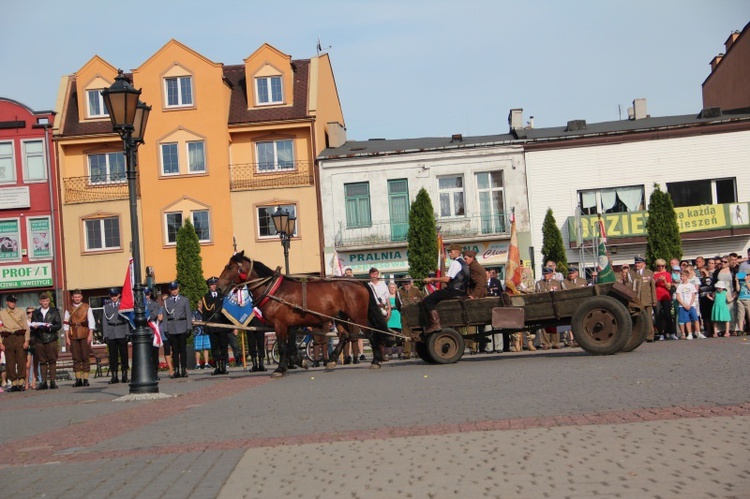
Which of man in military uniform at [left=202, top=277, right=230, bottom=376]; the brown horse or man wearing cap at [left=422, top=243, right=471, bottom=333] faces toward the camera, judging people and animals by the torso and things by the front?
the man in military uniform

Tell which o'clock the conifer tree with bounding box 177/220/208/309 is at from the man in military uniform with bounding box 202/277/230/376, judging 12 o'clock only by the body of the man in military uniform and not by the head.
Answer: The conifer tree is roughly at 6 o'clock from the man in military uniform.

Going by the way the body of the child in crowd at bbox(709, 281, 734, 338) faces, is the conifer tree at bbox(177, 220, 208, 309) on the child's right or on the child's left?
on the child's right

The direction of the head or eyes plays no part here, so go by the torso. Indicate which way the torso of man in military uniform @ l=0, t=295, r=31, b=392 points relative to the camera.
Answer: toward the camera

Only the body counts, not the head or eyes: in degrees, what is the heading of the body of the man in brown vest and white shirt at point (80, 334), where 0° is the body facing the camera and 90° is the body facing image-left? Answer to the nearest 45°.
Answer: approximately 0°

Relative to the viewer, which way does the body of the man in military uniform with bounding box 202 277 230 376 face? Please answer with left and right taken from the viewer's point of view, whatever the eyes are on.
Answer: facing the viewer

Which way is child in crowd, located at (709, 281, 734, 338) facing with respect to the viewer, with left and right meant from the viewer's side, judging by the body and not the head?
facing the viewer

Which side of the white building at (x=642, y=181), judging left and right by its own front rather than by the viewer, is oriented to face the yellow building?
right

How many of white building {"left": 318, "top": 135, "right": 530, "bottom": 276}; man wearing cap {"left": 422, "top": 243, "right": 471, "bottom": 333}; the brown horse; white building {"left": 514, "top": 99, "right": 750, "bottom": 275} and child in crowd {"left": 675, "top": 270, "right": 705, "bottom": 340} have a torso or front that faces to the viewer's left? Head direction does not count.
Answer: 2

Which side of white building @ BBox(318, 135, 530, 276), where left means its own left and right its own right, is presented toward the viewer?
front

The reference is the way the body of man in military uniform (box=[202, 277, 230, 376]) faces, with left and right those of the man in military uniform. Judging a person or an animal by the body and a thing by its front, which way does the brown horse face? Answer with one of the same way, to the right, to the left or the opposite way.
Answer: to the right

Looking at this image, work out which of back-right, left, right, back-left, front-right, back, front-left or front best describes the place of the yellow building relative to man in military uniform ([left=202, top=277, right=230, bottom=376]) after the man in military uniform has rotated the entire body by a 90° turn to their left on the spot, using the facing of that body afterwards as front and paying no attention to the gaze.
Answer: left
